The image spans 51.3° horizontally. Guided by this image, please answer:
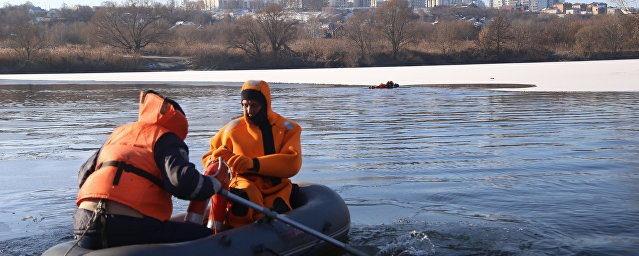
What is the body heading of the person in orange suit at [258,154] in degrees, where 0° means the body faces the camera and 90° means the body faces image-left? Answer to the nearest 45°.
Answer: approximately 45°

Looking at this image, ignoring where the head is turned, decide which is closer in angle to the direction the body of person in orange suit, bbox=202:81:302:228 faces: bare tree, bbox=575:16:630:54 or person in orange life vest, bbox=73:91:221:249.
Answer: the person in orange life vest

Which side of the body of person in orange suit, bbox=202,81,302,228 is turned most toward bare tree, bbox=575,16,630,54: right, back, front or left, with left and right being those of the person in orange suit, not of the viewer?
back

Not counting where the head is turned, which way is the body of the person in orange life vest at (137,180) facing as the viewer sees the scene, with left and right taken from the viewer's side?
facing away from the viewer and to the right of the viewer

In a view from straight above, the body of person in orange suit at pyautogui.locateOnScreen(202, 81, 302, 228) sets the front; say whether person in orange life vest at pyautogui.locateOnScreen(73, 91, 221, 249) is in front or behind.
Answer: in front

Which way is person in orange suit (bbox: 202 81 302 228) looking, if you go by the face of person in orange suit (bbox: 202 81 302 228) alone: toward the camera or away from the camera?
toward the camera

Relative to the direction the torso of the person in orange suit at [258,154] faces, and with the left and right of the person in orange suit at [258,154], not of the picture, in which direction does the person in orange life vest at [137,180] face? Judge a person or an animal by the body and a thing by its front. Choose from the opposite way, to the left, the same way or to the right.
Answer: the opposite way
